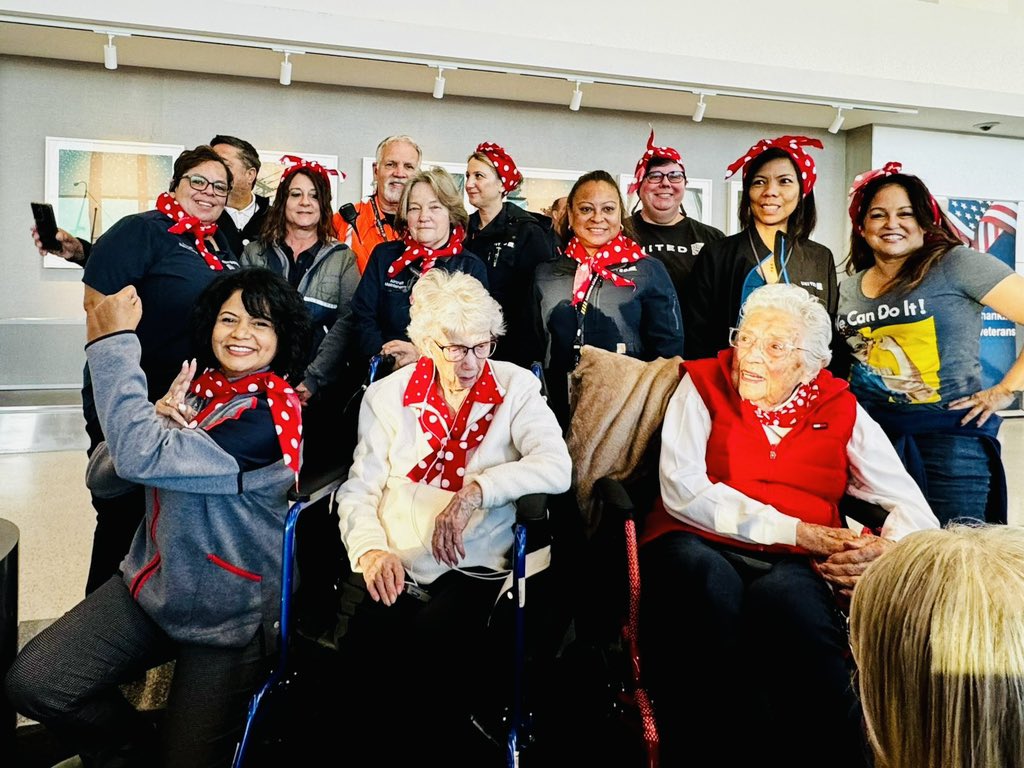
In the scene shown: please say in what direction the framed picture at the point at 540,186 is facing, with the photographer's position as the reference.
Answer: facing the viewer

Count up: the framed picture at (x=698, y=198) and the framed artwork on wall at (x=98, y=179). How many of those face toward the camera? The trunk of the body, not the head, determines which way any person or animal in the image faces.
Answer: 2

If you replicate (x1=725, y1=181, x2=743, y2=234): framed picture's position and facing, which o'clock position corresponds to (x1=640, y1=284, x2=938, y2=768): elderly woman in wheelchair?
The elderly woman in wheelchair is roughly at 12 o'clock from the framed picture.

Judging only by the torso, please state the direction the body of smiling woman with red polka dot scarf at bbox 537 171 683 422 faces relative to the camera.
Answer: toward the camera

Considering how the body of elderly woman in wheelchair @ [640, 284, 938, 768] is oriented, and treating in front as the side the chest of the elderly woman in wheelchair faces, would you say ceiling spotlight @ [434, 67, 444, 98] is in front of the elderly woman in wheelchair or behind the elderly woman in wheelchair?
behind

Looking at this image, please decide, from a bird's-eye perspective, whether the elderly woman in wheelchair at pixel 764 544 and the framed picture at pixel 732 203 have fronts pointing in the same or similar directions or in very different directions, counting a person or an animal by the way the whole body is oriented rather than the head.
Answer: same or similar directions

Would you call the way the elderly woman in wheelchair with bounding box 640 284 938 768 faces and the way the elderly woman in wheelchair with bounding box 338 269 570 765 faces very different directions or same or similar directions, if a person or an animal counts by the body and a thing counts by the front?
same or similar directions

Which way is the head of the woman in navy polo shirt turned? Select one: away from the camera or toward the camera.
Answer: toward the camera

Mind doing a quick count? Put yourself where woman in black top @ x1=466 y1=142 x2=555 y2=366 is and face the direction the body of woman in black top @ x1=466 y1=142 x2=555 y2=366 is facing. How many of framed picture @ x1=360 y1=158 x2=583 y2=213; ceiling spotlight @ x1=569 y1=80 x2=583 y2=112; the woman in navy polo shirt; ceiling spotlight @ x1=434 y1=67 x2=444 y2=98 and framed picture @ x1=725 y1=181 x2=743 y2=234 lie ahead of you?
1

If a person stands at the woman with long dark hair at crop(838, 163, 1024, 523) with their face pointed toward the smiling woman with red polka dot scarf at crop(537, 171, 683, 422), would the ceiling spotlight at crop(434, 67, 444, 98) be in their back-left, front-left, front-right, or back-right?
front-right

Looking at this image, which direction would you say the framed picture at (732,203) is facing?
toward the camera

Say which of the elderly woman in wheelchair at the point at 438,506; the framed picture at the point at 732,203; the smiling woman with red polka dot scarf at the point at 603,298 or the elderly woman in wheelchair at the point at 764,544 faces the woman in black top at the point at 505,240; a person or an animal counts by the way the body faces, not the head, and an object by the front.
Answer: the framed picture

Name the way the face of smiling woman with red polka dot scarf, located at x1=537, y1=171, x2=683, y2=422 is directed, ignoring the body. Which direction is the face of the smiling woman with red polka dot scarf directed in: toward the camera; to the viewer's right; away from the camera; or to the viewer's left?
toward the camera

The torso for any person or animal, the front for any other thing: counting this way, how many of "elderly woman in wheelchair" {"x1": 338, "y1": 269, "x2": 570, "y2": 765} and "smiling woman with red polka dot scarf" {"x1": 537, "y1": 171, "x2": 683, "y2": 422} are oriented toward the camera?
2

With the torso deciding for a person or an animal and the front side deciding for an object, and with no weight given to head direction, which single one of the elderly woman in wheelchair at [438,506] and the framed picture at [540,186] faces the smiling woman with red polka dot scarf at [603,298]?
the framed picture

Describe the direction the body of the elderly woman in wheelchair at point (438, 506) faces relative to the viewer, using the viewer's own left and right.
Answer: facing the viewer
